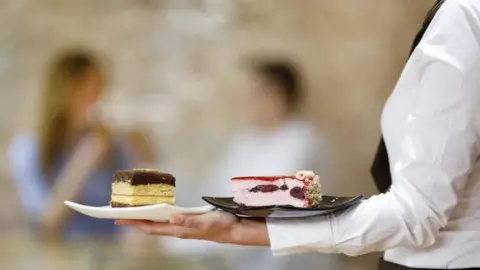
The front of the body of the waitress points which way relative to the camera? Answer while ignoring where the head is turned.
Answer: to the viewer's left

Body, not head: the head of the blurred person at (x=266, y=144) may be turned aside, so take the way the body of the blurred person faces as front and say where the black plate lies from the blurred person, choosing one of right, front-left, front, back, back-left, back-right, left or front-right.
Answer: front-left

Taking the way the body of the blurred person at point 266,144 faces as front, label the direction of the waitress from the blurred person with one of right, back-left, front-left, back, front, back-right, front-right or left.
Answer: front-left

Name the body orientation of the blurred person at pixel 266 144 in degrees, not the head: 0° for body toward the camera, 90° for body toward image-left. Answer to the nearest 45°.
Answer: approximately 45°

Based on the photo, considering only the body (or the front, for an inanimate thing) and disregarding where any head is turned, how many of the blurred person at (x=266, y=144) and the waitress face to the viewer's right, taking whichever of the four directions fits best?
0

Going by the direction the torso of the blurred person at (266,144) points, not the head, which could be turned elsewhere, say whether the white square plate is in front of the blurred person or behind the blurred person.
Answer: in front
